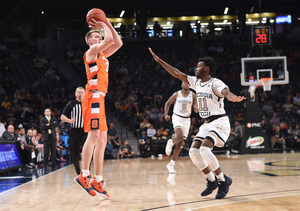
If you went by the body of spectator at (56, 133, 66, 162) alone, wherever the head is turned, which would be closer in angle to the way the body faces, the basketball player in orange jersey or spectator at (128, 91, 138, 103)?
the basketball player in orange jersey

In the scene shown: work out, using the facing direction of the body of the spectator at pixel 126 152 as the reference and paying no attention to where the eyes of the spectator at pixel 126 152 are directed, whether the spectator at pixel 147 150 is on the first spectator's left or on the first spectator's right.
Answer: on the first spectator's left

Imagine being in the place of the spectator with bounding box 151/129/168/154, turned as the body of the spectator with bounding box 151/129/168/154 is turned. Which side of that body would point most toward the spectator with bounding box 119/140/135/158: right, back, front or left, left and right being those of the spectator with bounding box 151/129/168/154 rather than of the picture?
right

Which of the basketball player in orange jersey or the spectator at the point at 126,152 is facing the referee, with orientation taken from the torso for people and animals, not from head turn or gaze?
the spectator

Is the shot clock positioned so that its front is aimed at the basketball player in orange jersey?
yes

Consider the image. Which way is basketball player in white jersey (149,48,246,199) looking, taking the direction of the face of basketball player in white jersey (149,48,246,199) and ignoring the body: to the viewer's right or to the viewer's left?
to the viewer's left

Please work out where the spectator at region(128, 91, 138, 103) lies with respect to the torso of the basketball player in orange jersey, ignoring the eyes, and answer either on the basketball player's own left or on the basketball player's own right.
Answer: on the basketball player's own left

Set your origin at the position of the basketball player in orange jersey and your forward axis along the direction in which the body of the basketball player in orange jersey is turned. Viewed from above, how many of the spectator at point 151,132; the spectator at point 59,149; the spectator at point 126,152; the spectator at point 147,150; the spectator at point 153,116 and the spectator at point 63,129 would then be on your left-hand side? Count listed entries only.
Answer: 6

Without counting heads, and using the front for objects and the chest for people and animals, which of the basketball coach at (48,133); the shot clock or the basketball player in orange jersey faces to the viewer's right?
the basketball player in orange jersey

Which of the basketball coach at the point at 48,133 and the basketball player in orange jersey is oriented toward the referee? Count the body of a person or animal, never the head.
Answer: the basketball coach

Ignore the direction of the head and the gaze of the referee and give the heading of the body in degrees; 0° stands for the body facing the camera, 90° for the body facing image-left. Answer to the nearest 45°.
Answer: approximately 315°

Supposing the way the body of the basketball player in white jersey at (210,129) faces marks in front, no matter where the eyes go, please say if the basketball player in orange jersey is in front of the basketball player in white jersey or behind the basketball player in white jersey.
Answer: in front

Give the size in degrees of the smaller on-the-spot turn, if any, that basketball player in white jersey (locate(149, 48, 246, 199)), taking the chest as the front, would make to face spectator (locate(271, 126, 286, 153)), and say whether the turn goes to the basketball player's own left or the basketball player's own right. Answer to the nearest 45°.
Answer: approximately 135° to the basketball player's own right
